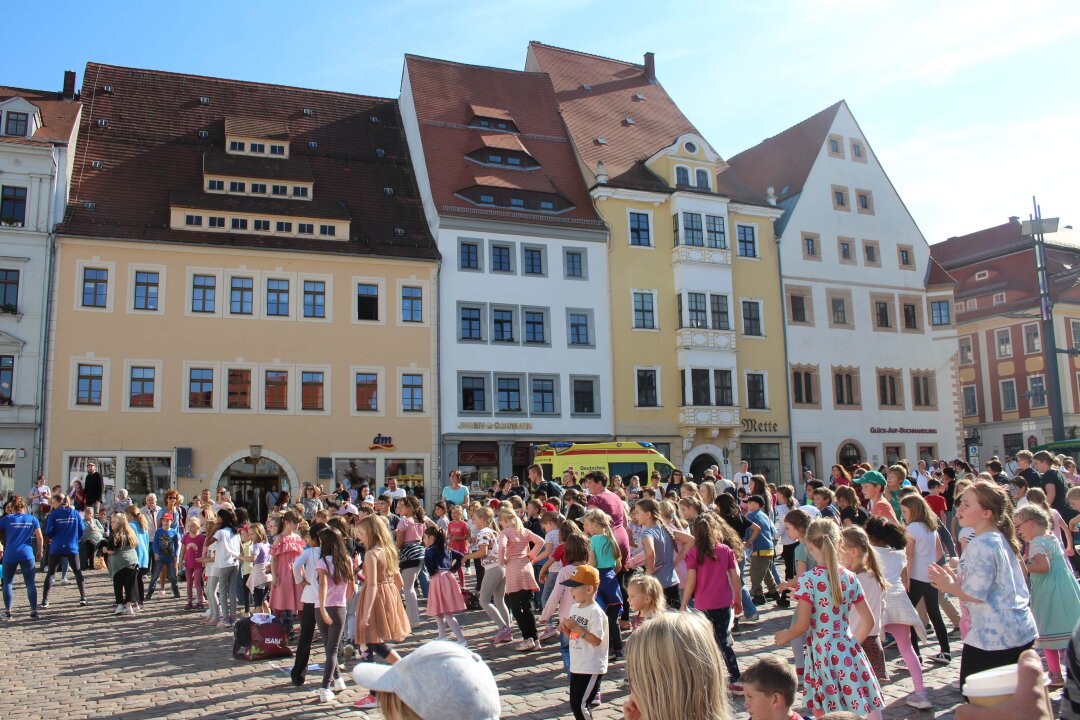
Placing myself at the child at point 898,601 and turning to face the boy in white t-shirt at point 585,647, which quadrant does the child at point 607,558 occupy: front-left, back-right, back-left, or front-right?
front-right

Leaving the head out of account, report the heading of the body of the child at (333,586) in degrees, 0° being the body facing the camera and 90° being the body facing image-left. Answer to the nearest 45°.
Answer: approximately 135°

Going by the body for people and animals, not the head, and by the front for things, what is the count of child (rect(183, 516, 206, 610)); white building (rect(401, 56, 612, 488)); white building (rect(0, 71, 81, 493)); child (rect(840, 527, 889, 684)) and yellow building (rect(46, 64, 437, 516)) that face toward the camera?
4

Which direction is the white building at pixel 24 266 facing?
toward the camera

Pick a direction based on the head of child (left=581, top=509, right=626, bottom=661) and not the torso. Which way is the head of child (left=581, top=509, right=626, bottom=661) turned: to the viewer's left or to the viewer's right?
to the viewer's left

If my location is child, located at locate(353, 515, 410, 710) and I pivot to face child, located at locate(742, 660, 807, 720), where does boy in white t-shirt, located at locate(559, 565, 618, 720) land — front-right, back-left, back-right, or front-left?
front-left

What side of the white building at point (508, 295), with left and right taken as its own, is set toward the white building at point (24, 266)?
right

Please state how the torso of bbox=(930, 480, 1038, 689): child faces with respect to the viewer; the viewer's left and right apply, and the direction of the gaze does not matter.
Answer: facing to the left of the viewer

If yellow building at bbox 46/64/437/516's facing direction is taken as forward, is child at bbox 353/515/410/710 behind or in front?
in front

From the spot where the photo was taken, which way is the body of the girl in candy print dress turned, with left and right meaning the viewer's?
facing away from the viewer and to the left of the viewer

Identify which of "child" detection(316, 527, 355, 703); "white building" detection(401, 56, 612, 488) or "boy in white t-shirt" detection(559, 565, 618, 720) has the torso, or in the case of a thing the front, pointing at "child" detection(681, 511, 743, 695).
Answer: the white building

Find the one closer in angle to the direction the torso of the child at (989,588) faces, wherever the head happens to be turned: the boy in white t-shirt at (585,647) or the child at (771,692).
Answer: the boy in white t-shirt

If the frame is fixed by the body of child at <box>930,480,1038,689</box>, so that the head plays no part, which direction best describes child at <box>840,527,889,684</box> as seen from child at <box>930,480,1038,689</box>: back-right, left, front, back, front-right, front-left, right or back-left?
front-right

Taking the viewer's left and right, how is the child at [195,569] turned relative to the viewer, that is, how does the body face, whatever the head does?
facing the viewer

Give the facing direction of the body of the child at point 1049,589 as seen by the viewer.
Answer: to the viewer's left

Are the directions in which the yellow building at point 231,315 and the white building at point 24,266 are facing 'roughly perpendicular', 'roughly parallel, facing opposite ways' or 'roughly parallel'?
roughly parallel

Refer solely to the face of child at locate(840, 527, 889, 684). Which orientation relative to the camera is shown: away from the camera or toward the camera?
away from the camera

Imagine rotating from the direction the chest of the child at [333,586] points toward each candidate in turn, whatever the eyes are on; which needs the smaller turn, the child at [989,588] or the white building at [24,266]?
the white building
